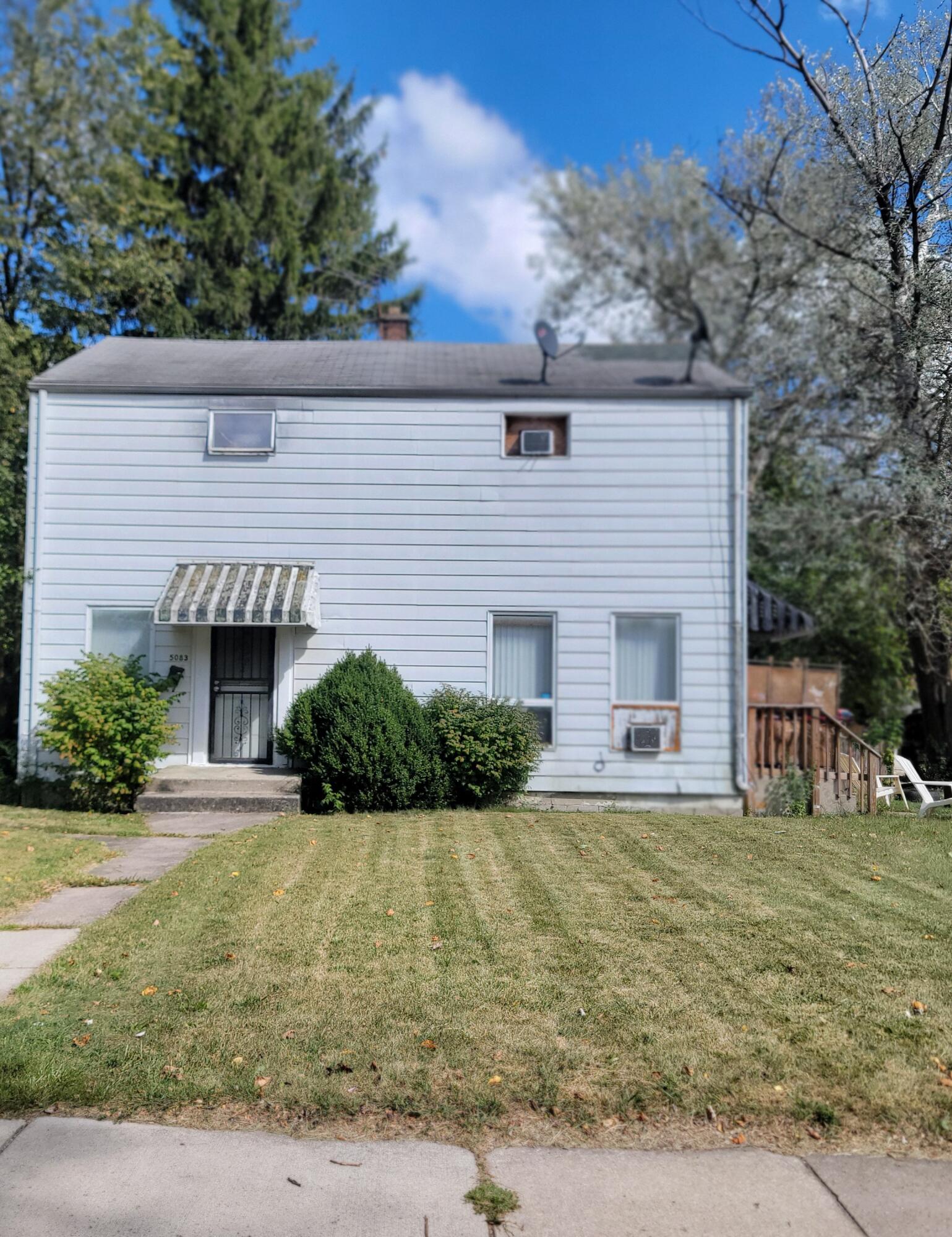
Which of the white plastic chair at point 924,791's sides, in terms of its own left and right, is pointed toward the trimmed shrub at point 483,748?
back

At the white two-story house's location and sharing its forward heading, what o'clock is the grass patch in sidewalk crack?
The grass patch in sidewalk crack is roughly at 12 o'clock from the white two-story house.

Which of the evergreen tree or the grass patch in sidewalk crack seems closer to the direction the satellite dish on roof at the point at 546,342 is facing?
the grass patch in sidewalk crack

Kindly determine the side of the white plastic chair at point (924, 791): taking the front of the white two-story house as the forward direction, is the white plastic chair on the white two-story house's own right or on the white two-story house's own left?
on the white two-story house's own left

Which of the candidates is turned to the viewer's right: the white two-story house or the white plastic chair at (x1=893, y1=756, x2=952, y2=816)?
the white plastic chair

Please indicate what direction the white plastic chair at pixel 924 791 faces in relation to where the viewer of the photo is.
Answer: facing to the right of the viewer

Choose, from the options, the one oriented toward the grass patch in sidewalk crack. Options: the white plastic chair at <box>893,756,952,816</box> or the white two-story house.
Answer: the white two-story house

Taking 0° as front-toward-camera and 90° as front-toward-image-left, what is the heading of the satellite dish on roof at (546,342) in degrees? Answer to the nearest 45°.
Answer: approximately 315°

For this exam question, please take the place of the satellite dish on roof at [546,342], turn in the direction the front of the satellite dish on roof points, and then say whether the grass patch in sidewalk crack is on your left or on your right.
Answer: on your right
